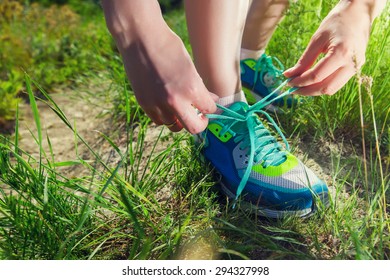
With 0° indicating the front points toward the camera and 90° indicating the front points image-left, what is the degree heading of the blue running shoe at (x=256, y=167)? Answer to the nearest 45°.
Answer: approximately 315°
